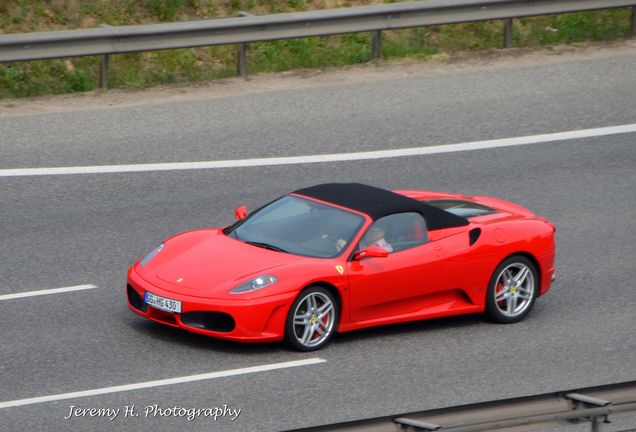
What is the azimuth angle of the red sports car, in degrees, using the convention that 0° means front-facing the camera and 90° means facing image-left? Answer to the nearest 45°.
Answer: approximately 45°

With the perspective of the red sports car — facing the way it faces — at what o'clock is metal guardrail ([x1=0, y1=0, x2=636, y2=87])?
The metal guardrail is roughly at 4 o'clock from the red sports car.

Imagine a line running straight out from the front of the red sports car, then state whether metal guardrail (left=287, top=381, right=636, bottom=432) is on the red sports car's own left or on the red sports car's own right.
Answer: on the red sports car's own left
